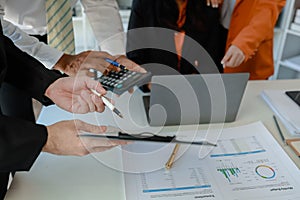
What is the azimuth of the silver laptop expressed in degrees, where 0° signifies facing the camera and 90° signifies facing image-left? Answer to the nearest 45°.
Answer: approximately 180°
